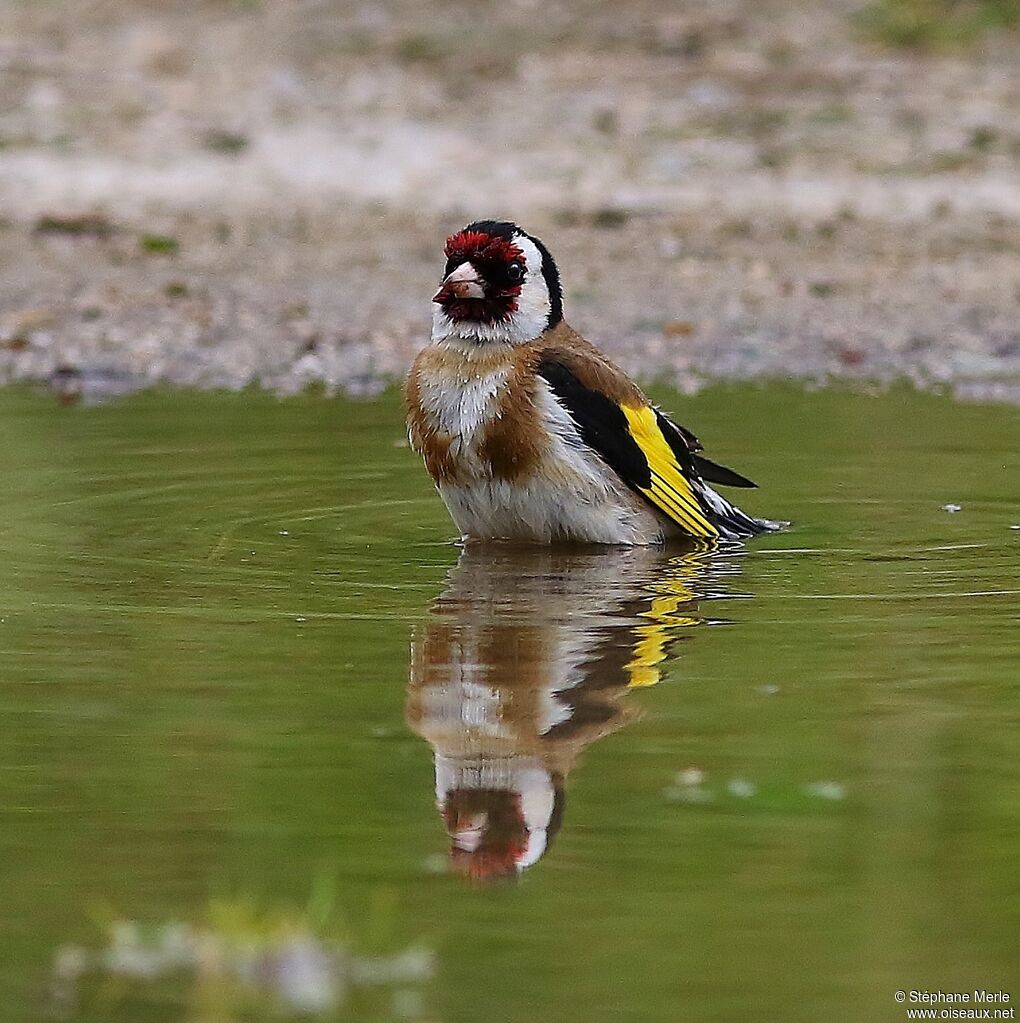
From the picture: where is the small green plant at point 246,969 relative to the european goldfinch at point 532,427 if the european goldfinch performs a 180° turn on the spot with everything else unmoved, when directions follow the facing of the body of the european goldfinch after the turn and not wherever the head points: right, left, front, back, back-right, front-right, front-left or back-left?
back-right

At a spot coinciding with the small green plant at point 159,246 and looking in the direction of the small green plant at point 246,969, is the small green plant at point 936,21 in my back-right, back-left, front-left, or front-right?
back-left

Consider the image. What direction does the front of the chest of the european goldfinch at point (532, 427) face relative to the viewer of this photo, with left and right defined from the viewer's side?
facing the viewer and to the left of the viewer

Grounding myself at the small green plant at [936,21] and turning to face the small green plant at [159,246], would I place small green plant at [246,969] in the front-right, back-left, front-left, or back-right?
front-left

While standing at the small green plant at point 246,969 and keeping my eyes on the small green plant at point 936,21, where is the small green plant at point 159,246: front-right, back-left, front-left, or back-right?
front-left

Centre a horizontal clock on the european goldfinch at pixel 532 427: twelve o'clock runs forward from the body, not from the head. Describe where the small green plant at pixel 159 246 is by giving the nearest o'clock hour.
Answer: The small green plant is roughly at 4 o'clock from the european goldfinch.

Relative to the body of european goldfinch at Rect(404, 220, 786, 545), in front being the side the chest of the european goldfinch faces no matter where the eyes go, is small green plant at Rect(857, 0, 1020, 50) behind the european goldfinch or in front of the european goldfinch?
behind

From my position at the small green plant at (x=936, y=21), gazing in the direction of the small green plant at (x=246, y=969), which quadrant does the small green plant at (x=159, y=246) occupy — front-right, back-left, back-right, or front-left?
front-right

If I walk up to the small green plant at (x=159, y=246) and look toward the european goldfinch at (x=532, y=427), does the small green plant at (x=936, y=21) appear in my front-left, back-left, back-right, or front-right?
back-left
